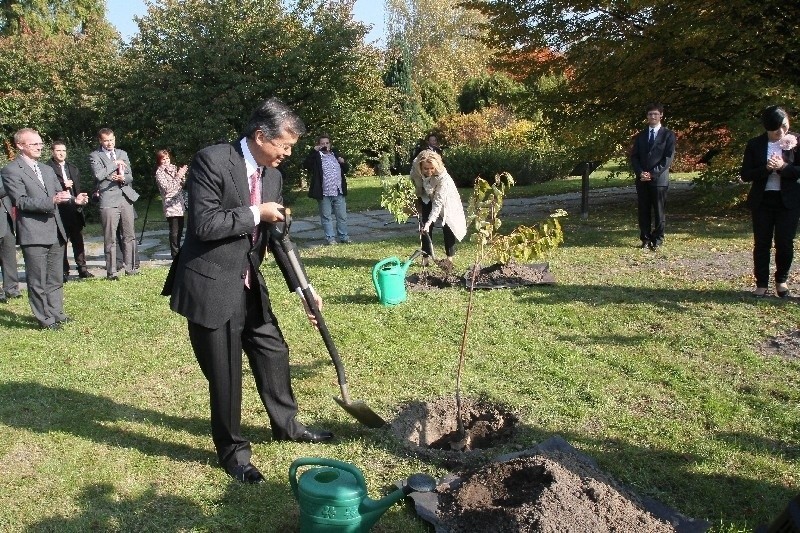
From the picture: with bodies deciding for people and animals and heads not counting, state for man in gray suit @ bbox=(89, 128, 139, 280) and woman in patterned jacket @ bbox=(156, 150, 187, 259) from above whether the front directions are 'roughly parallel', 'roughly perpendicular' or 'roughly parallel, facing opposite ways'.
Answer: roughly parallel

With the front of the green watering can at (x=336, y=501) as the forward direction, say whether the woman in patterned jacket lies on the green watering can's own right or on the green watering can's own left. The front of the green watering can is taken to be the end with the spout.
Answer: on the green watering can's own left

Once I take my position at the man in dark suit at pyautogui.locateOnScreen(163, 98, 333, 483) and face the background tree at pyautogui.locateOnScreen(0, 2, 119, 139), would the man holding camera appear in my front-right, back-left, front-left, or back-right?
front-right

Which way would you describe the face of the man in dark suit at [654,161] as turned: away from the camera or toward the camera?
toward the camera

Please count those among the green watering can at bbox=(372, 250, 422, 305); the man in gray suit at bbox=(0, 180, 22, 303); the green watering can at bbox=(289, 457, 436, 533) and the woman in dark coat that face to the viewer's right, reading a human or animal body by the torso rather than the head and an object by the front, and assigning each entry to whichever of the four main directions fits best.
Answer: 3

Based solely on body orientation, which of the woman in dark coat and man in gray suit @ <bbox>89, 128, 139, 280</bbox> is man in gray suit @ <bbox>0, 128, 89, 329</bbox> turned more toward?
the woman in dark coat

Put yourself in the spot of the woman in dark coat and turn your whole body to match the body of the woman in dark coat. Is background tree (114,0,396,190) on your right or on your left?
on your right

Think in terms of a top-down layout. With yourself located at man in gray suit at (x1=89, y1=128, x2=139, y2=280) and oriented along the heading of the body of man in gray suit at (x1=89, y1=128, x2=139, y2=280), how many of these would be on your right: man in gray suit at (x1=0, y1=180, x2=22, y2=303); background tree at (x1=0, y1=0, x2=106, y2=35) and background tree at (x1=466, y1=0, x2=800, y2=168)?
1

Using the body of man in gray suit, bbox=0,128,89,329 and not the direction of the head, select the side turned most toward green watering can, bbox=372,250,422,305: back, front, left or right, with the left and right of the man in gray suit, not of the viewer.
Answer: front

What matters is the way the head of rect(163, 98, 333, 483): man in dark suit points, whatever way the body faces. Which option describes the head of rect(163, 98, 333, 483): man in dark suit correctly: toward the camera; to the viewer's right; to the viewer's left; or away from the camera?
to the viewer's right

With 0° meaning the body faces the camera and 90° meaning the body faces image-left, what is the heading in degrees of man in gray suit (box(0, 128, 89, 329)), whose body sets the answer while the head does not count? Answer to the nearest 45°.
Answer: approximately 315°

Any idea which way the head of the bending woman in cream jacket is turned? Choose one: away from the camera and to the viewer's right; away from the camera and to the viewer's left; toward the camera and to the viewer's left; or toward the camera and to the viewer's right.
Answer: toward the camera and to the viewer's left

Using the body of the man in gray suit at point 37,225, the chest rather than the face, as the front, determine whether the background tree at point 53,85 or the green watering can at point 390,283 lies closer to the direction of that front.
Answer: the green watering can

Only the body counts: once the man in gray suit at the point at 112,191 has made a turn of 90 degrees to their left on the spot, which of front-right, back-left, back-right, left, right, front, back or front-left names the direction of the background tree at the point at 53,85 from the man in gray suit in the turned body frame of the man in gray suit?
front-left

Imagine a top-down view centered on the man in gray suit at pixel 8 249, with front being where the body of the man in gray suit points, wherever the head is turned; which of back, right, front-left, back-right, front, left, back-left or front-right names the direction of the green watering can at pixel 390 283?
front-right

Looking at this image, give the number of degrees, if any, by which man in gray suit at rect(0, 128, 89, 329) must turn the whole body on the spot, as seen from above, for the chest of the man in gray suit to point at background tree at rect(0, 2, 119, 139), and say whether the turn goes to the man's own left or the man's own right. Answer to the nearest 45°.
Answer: approximately 135° to the man's own left

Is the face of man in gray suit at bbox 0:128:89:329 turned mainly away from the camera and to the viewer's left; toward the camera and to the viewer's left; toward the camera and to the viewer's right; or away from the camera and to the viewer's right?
toward the camera and to the viewer's right

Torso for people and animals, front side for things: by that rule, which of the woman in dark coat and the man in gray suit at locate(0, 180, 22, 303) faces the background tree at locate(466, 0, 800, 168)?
the man in gray suit
